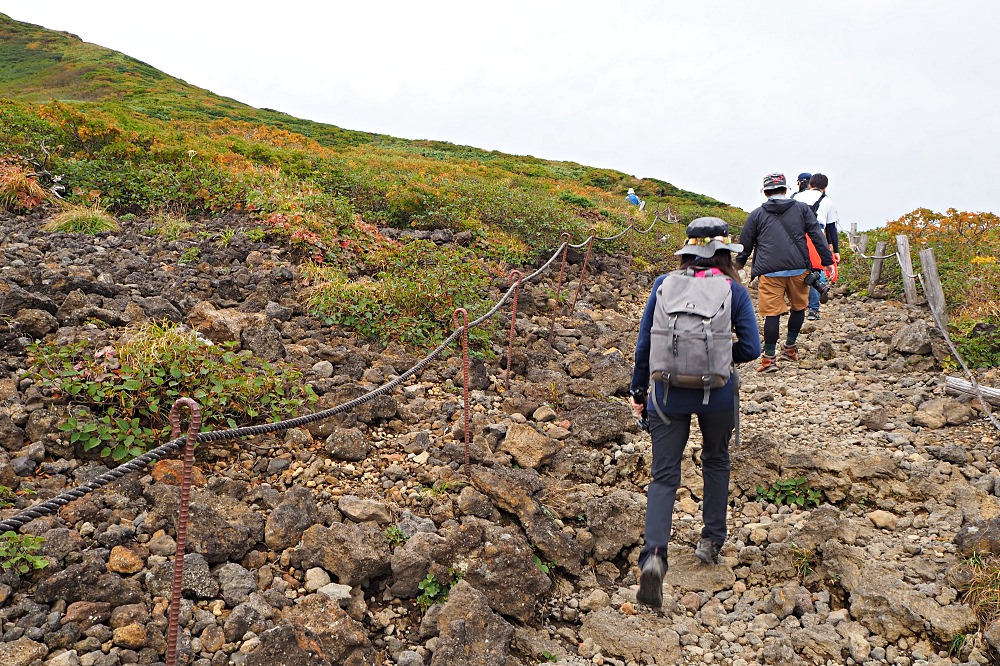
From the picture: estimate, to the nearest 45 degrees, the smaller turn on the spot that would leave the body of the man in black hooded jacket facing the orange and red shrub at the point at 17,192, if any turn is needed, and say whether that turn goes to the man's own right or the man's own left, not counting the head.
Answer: approximately 90° to the man's own left

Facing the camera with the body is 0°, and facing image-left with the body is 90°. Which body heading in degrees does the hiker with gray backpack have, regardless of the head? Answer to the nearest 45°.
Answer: approximately 180°

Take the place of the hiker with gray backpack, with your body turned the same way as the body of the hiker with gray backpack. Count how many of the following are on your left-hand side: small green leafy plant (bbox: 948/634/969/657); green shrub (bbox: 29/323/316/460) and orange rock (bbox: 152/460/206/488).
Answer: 2

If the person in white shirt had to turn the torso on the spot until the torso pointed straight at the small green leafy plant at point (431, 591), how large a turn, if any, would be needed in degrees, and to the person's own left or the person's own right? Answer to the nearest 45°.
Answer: approximately 180°

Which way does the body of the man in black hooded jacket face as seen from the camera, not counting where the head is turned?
away from the camera

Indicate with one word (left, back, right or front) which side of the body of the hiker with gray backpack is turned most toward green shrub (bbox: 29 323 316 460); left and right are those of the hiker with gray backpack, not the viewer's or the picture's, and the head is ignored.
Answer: left

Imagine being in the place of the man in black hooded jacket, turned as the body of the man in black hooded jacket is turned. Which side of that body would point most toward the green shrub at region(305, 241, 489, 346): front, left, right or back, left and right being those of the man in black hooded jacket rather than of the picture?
left

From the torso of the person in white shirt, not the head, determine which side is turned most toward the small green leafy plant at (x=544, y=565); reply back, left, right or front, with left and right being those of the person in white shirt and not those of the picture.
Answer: back

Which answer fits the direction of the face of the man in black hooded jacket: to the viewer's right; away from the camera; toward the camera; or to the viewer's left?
away from the camera

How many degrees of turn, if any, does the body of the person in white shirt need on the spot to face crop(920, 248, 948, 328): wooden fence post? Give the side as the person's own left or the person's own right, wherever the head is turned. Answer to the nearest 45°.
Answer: approximately 90° to the person's own right

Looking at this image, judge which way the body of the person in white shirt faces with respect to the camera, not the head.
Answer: away from the camera
